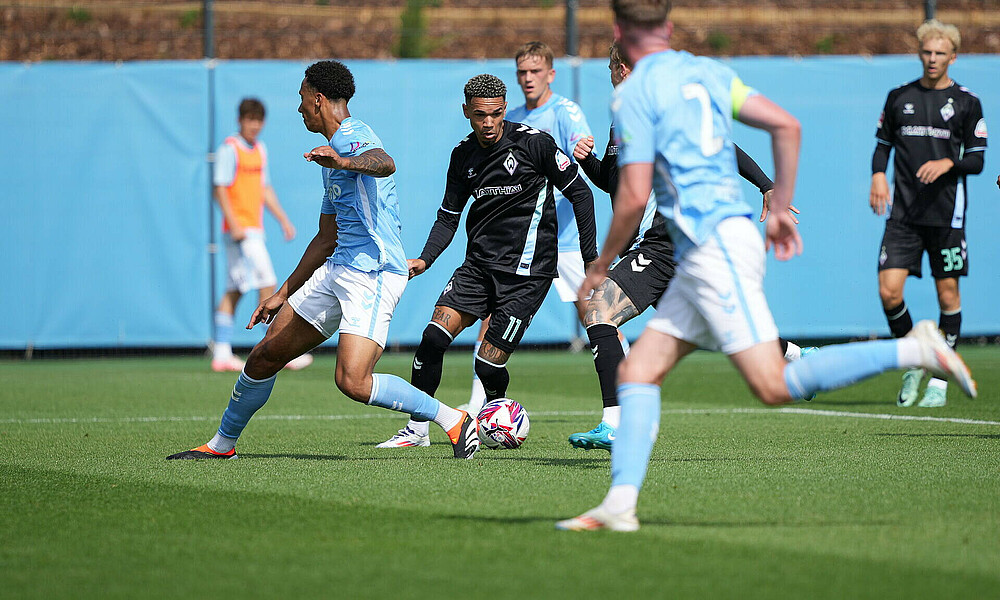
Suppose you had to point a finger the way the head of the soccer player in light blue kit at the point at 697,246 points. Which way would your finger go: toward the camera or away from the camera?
away from the camera

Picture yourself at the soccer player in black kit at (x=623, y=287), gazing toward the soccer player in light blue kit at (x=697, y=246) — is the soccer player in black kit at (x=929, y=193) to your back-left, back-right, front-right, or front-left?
back-left

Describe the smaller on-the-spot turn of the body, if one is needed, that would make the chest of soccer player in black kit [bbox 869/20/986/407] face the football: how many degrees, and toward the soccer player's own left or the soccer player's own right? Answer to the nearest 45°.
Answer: approximately 45° to the soccer player's own right

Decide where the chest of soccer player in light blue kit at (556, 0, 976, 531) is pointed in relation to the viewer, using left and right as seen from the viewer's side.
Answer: facing away from the viewer and to the left of the viewer

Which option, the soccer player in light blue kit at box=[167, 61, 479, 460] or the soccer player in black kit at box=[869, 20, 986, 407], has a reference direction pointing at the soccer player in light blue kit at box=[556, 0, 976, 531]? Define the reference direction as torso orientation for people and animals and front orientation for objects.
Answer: the soccer player in black kit

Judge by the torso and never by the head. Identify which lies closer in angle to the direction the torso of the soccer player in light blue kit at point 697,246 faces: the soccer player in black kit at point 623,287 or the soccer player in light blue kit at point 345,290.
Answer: the soccer player in light blue kit

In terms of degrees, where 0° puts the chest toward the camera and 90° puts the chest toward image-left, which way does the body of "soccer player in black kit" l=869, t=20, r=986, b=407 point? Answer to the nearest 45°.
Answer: approximately 0°
